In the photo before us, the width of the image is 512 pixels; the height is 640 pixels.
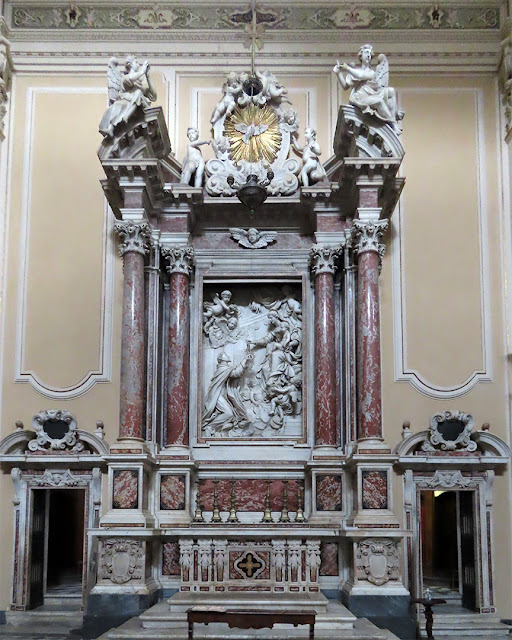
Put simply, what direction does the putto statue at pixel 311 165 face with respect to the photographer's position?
facing the viewer and to the left of the viewer

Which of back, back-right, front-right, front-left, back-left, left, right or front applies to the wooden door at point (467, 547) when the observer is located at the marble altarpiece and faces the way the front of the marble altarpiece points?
left

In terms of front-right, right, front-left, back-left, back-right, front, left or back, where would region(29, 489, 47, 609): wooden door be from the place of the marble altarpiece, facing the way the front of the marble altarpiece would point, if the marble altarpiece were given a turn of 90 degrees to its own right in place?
front

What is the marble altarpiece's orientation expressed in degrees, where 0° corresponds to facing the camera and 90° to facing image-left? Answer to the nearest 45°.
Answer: approximately 0°

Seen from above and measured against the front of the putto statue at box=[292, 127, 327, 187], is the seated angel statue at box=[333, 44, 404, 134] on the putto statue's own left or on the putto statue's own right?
on the putto statue's own left
